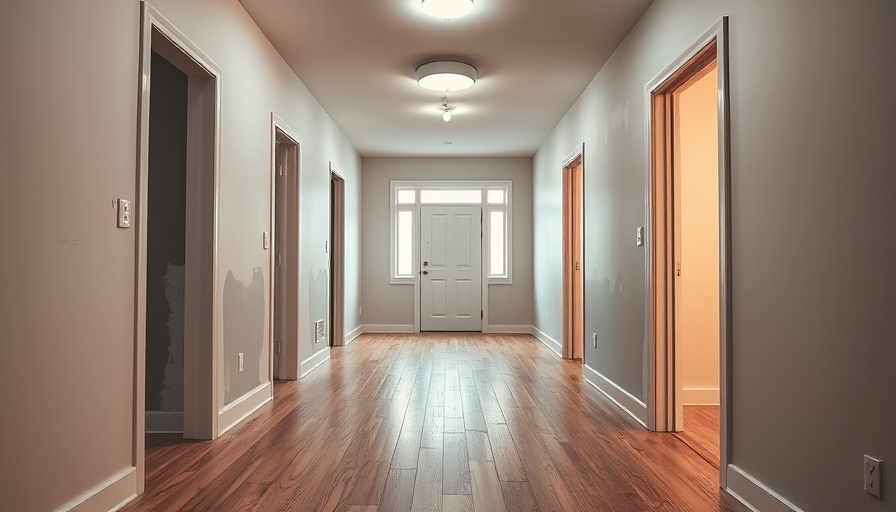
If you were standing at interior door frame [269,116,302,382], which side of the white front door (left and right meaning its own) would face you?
front

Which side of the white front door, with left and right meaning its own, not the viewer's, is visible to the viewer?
front

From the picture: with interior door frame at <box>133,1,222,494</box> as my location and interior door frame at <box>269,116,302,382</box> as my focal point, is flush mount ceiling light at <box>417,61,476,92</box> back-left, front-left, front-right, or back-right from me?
front-right

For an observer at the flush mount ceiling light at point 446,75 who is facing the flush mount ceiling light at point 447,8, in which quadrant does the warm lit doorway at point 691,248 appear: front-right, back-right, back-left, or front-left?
front-left

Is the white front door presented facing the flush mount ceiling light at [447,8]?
yes

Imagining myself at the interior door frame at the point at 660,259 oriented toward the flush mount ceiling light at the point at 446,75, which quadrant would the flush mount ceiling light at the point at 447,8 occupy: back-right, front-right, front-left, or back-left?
front-left

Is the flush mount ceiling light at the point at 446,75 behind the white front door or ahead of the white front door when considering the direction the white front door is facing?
ahead

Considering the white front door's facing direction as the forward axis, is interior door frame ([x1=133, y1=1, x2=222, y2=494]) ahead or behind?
ahead
